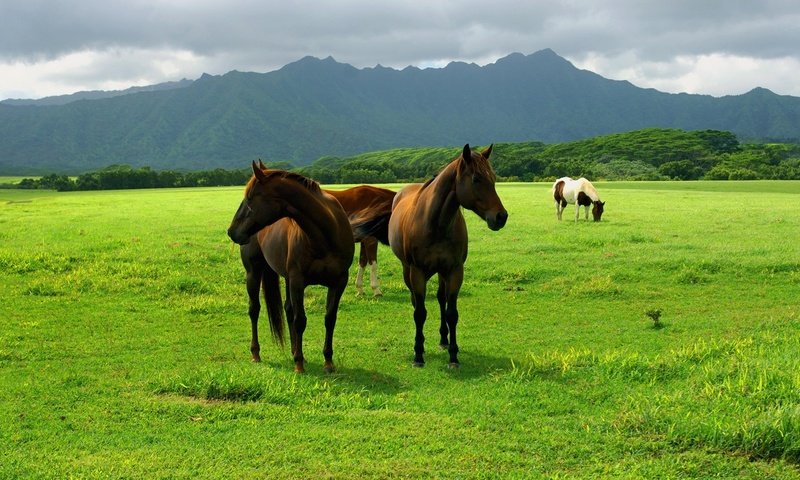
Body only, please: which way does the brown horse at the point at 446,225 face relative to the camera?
toward the camera

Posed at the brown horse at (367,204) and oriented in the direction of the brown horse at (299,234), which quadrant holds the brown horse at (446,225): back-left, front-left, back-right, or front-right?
front-left

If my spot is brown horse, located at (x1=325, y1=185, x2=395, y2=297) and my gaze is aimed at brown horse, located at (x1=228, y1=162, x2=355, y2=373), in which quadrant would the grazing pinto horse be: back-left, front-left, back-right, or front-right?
back-left

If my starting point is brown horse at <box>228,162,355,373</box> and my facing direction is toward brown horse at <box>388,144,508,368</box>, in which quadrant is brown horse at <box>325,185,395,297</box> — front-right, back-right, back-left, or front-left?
front-left

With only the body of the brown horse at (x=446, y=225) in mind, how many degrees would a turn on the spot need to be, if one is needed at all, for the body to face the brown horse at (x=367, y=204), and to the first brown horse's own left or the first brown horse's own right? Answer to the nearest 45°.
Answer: approximately 180°

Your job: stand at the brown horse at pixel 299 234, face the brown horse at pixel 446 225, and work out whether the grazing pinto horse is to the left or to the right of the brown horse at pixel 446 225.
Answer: left

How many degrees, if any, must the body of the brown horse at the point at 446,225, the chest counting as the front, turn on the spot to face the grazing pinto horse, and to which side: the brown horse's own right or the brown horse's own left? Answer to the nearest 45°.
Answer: approximately 180°

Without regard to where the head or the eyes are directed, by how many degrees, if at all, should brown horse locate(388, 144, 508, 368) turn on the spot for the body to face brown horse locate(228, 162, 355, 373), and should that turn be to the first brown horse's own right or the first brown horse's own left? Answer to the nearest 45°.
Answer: approximately 45° to the first brown horse's own right
